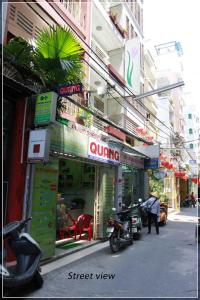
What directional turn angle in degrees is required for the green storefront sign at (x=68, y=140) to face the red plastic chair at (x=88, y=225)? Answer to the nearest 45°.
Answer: approximately 135° to its left

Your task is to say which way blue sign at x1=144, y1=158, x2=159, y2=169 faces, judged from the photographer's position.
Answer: facing the viewer

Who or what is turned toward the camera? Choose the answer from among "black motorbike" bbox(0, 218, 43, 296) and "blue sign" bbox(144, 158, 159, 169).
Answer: the blue sign

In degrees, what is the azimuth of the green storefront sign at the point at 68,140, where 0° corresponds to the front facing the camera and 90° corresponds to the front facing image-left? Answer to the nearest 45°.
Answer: approximately 315°

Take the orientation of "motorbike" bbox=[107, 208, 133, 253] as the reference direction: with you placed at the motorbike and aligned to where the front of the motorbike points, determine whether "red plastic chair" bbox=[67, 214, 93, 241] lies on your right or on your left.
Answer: on your right

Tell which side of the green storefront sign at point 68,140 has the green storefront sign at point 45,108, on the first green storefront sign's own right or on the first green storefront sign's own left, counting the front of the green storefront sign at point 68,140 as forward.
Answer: on the first green storefront sign's own right

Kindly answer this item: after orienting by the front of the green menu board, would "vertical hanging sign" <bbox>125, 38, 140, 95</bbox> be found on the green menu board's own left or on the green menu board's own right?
on the green menu board's own left

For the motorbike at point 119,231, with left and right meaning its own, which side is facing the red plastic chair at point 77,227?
left

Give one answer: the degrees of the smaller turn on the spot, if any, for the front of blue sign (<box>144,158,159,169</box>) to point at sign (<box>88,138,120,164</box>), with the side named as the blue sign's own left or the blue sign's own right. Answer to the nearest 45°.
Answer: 0° — it already faces it

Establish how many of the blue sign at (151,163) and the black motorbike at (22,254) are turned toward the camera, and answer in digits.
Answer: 1
